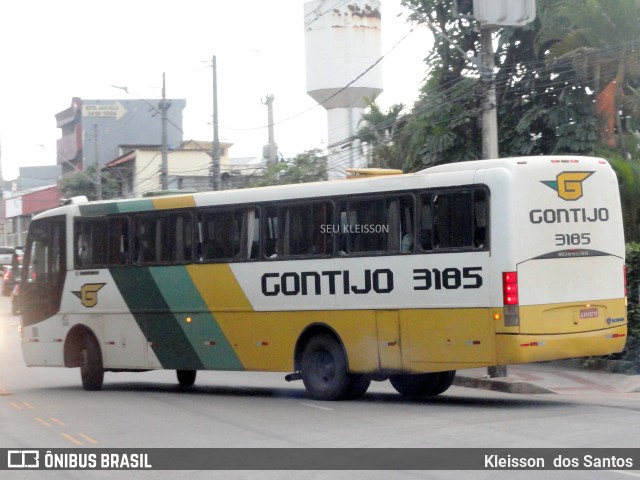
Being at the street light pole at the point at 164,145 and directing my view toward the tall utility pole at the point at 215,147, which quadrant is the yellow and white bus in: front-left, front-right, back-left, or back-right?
front-right

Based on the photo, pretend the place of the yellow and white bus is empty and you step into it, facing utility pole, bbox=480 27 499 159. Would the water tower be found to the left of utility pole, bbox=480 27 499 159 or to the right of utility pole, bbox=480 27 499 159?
left

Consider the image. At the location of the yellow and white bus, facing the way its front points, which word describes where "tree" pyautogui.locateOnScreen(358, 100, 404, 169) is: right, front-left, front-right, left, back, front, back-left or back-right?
front-right

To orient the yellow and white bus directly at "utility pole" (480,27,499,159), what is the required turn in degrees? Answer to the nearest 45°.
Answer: approximately 90° to its right

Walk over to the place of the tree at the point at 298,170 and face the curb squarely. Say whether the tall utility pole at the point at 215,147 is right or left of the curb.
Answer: right

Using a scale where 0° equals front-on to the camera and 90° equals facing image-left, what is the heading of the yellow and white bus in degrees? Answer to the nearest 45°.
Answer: approximately 135°

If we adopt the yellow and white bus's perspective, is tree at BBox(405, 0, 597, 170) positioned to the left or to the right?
on its right

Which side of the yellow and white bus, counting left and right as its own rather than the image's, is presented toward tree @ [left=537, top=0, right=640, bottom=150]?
right

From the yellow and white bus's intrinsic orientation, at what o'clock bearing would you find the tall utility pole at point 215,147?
The tall utility pole is roughly at 1 o'clock from the yellow and white bus.

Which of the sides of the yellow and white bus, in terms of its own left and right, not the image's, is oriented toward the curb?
right

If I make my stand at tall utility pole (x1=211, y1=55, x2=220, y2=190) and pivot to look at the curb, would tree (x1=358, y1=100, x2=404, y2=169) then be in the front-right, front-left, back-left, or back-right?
front-left

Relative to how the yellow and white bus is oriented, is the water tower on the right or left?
on its right

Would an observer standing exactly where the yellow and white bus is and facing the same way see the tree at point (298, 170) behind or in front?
in front

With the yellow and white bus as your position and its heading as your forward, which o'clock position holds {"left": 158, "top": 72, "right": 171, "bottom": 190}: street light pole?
The street light pole is roughly at 1 o'clock from the yellow and white bus.
